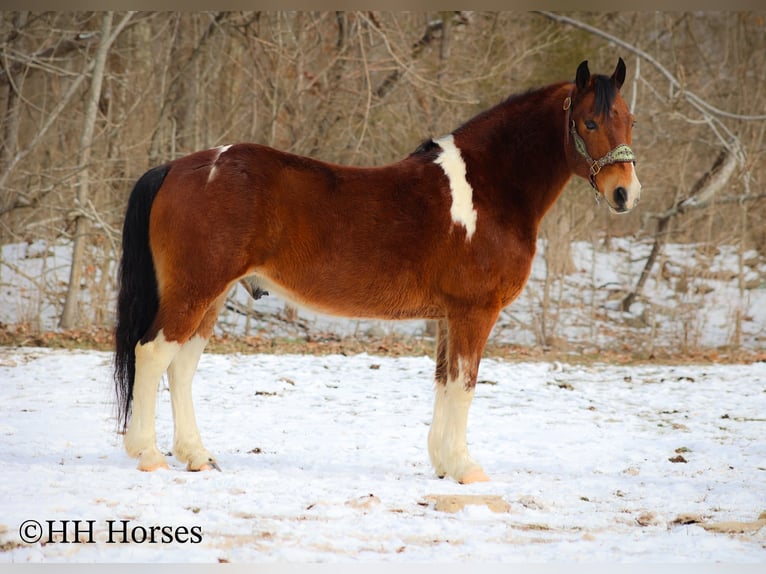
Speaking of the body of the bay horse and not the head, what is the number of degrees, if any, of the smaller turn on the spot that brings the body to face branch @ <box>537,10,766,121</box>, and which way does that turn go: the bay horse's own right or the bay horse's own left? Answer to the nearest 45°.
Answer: approximately 45° to the bay horse's own left

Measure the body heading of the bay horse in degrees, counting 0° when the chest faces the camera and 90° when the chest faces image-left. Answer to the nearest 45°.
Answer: approximately 270°

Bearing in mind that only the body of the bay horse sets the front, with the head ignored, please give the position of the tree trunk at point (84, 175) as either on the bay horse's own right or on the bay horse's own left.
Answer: on the bay horse's own left

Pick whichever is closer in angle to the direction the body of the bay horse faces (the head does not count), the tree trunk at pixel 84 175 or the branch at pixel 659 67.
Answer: the branch
